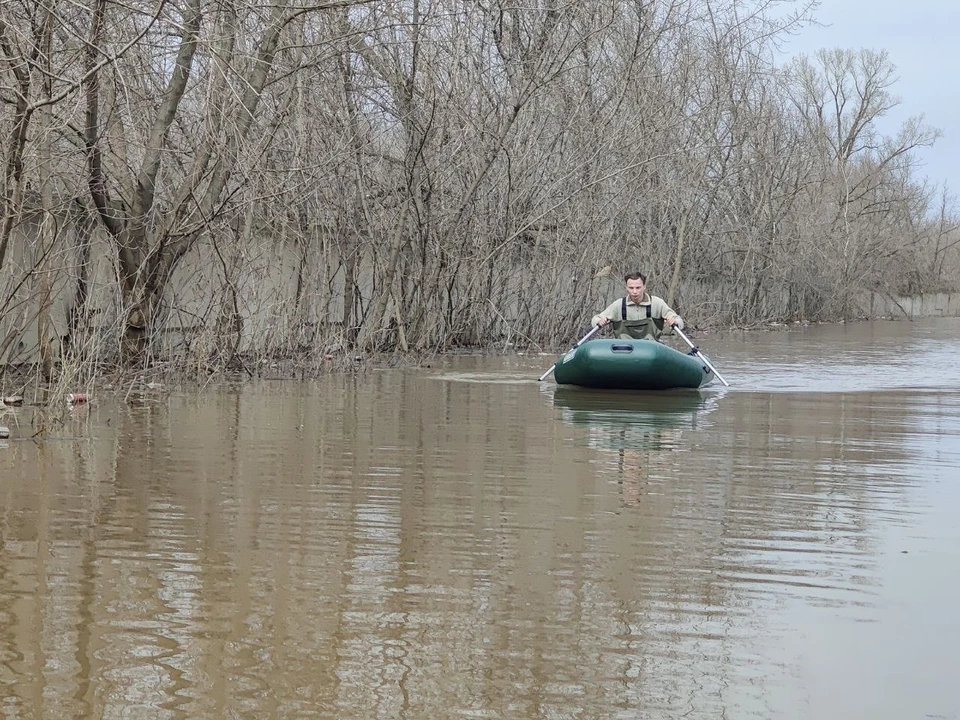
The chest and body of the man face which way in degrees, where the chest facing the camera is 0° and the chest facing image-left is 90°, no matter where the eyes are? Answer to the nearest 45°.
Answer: approximately 0°
